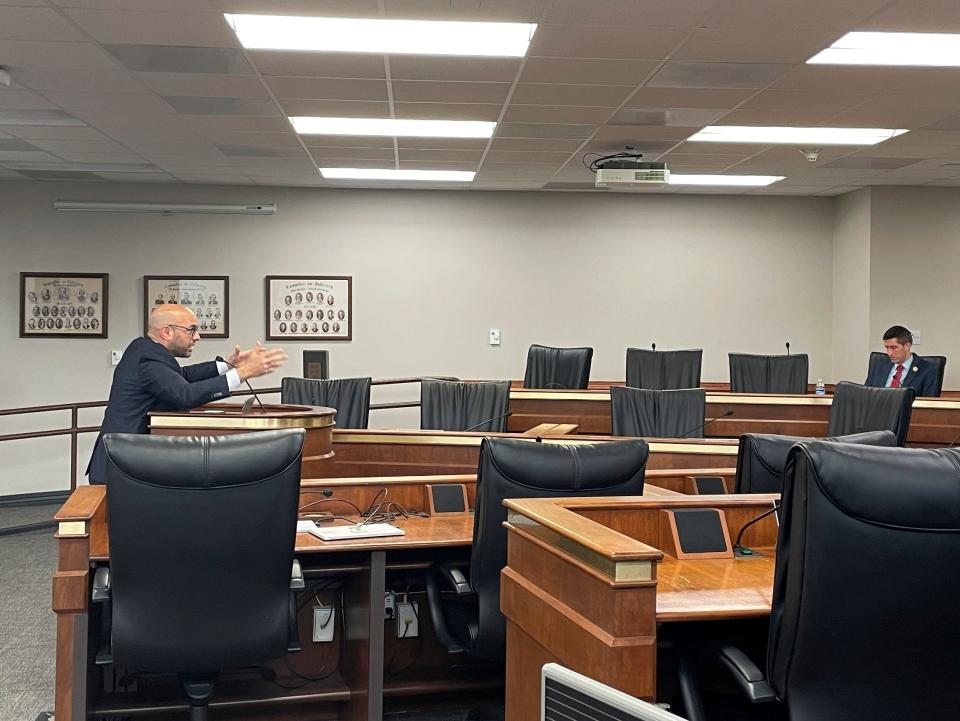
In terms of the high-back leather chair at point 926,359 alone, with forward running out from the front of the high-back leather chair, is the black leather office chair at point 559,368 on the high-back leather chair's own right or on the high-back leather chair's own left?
on the high-back leather chair's own right

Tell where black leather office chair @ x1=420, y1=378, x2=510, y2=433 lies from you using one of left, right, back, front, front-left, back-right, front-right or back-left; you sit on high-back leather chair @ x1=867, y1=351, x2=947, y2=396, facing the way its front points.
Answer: front-right

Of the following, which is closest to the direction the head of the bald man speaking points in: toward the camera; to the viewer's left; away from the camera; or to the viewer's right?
to the viewer's right

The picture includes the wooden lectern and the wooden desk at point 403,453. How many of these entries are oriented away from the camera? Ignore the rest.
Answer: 0

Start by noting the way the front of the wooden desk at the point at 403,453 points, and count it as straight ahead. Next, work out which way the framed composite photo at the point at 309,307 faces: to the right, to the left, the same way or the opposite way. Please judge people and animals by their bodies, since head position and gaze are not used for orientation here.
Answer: the same way

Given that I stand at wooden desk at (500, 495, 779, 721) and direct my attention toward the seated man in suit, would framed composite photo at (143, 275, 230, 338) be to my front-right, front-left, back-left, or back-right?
front-left

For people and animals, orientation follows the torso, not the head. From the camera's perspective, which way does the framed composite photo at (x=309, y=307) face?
toward the camera

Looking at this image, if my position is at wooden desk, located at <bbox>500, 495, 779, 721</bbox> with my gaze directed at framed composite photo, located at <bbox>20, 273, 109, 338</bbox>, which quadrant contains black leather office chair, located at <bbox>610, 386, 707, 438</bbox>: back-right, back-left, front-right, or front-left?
front-right

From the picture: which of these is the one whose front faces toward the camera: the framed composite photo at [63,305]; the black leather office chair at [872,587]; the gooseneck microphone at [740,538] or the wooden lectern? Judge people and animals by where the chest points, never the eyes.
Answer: the framed composite photo

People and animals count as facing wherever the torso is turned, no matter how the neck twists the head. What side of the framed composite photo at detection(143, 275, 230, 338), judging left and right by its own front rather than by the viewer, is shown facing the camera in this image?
front

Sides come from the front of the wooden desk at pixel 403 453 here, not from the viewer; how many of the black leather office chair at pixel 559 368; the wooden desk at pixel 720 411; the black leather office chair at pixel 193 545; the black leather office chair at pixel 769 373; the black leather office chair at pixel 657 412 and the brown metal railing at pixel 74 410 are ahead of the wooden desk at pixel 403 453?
1

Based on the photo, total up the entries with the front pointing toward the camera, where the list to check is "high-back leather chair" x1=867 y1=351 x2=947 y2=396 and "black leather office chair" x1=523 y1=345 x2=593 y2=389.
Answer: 2

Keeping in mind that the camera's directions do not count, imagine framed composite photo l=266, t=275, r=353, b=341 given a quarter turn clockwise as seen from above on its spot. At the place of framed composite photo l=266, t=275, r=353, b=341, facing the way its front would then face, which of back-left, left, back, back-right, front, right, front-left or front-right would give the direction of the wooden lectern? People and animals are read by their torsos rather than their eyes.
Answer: left

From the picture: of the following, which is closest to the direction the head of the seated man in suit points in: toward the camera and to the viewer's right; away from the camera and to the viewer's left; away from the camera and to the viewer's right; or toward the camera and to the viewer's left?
toward the camera and to the viewer's left

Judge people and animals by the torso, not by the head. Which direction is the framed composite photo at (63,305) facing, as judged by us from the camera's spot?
facing the viewer

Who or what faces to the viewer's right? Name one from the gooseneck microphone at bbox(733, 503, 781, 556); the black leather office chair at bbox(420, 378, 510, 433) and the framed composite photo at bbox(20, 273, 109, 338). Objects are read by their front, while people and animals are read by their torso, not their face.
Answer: the gooseneck microphone

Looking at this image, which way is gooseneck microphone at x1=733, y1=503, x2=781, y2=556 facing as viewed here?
to the viewer's right

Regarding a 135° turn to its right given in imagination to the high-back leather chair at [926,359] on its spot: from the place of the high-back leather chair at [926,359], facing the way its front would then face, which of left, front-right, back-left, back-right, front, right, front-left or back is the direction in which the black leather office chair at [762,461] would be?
back-left

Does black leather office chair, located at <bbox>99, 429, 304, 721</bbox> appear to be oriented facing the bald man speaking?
yes
